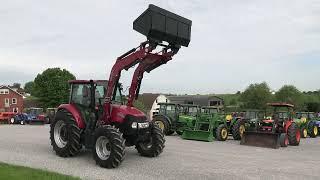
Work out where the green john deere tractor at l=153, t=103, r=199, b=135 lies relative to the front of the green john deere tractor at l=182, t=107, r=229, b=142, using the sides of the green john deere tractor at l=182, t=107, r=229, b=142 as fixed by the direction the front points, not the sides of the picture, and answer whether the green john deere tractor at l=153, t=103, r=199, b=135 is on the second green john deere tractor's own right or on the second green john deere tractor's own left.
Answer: on the second green john deere tractor's own right

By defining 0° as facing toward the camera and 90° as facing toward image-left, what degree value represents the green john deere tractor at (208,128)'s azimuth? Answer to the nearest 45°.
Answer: approximately 45°

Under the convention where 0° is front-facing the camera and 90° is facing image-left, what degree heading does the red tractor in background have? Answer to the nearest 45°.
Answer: approximately 45°

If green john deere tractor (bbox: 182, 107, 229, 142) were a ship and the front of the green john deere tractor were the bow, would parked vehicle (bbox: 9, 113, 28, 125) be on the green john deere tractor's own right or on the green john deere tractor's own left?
on the green john deere tractor's own right

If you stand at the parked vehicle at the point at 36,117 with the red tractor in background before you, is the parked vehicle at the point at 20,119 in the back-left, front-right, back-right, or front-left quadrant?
back-right

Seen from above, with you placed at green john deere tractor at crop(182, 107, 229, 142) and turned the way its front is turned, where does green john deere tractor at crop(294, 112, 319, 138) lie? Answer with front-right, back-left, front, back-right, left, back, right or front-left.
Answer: back

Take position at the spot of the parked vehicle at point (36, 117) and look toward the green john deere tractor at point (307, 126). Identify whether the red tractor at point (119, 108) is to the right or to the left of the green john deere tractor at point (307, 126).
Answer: right
